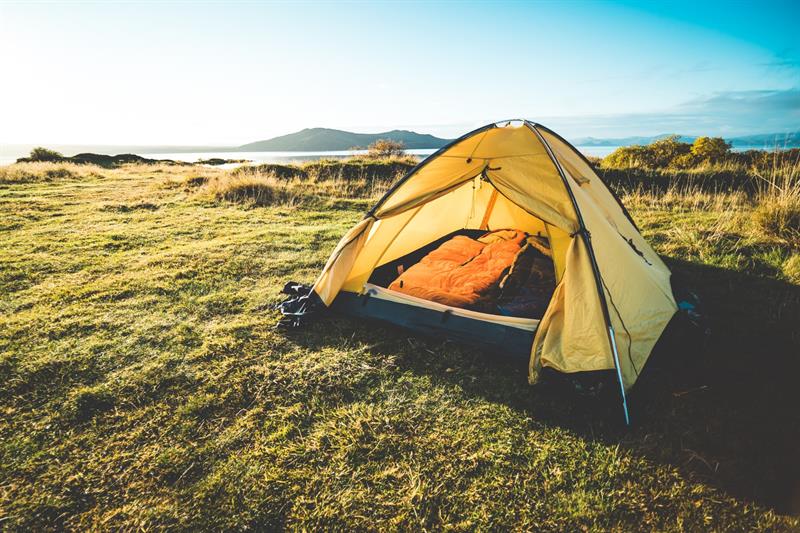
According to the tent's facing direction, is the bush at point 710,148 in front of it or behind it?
behind

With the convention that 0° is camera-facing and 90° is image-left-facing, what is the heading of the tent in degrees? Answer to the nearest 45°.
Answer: approximately 45°

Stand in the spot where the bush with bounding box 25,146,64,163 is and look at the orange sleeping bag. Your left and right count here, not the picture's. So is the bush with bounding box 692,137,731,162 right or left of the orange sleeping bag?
left

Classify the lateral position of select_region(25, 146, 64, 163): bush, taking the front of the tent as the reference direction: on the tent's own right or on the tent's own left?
on the tent's own right
